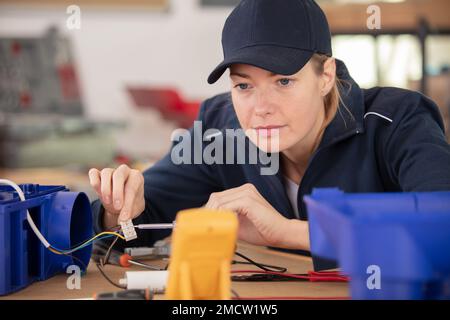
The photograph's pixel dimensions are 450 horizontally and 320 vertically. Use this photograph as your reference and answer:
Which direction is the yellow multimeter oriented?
away from the camera

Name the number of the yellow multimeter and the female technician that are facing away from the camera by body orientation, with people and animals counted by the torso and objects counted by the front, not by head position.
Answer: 1

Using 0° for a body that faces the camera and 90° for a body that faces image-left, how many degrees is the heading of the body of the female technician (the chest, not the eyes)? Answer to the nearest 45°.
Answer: approximately 45°

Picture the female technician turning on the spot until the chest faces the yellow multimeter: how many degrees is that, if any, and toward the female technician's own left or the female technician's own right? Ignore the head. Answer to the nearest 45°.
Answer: approximately 45° to the female technician's own left

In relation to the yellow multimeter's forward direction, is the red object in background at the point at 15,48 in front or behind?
in front

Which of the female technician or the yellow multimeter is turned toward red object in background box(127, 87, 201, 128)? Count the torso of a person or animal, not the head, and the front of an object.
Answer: the yellow multimeter

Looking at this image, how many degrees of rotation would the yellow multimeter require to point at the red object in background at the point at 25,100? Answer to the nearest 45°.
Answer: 0° — it already faces it

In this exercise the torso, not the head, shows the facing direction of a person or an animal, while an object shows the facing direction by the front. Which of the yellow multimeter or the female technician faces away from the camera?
the yellow multimeter

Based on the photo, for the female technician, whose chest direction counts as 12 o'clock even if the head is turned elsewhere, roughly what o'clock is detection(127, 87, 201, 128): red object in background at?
The red object in background is roughly at 4 o'clock from the female technician.
